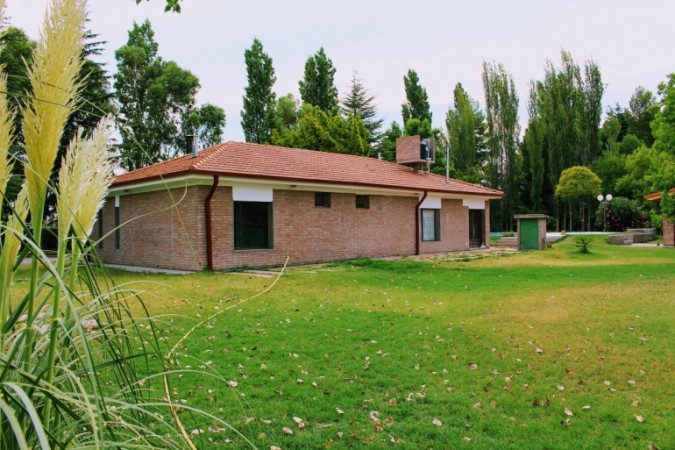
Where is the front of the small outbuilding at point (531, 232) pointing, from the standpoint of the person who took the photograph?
facing the viewer

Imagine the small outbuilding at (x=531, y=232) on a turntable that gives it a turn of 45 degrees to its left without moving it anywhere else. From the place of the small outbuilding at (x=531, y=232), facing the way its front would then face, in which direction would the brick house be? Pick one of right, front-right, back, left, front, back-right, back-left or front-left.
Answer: right

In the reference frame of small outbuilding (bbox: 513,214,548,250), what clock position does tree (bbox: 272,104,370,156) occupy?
The tree is roughly at 4 o'clock from the small outbuilding.

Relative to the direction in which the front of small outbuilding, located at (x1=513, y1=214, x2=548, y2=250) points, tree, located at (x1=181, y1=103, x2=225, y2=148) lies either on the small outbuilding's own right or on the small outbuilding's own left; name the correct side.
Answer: on the small outbuilding's own right

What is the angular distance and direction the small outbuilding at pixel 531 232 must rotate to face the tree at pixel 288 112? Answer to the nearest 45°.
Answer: approximately 135° to its right

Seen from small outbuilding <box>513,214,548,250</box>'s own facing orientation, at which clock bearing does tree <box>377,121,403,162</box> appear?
The tree is roughly at 5 o'clock from the small outbuilding.

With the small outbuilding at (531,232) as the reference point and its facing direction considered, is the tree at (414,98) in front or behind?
behind

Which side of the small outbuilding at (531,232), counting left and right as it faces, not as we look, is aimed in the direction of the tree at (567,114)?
back

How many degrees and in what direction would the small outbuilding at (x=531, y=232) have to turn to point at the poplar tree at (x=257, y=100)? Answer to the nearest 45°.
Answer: approximately 135° to its right
